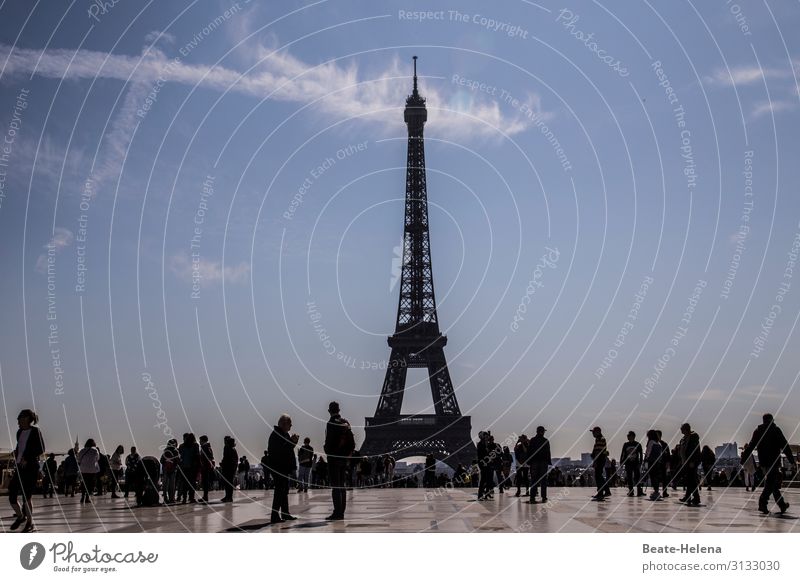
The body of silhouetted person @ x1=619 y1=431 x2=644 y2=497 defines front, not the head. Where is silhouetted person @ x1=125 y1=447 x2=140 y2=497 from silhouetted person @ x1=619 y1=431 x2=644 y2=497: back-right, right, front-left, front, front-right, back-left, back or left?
right

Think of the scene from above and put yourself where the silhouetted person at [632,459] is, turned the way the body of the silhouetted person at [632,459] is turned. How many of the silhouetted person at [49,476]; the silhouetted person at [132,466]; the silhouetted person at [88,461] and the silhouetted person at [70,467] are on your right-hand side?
4

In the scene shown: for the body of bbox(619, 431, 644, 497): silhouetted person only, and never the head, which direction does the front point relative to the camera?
toward the camera

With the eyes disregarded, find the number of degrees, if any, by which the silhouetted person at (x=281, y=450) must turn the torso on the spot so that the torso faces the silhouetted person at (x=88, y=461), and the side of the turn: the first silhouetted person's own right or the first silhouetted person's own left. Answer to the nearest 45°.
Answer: approximately 135° to the first silhouetted person's own left

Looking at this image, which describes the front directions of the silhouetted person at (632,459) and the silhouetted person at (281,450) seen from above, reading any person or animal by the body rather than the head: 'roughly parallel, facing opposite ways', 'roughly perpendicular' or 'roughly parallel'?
roughly perpendicular

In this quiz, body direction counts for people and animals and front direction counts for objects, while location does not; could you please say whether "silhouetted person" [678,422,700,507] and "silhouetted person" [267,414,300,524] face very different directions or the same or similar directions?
very different directions

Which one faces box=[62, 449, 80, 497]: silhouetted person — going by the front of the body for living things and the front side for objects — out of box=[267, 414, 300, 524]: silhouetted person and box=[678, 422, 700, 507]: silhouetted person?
box=[678, 422, 700, 507]: silhouetted person

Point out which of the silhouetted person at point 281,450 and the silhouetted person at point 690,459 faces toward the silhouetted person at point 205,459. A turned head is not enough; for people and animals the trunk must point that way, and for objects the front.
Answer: the silhouetted person at point 690,459

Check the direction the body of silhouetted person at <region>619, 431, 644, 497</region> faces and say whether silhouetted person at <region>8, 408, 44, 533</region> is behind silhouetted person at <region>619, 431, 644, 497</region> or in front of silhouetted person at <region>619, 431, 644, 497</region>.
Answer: in front

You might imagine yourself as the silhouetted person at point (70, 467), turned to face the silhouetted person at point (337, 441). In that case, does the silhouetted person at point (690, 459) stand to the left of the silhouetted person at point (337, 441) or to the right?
left

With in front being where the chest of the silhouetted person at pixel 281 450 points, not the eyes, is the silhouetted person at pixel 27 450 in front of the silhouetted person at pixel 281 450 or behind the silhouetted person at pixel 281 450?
behind

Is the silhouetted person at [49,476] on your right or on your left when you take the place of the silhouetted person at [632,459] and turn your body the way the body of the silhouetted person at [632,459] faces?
on your right

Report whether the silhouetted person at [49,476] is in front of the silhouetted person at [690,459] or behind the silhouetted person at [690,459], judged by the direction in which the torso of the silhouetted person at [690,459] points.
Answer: in front

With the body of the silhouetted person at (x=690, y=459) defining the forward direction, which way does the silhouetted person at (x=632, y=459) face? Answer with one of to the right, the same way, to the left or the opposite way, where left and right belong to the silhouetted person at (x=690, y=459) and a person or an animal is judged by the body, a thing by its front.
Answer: to the left

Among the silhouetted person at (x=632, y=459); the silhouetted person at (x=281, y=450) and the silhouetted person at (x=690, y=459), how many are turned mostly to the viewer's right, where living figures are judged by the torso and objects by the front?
1

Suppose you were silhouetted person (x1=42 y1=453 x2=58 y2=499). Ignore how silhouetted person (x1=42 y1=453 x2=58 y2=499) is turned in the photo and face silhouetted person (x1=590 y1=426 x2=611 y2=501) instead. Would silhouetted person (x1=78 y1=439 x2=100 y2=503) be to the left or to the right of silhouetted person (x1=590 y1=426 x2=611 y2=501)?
right
